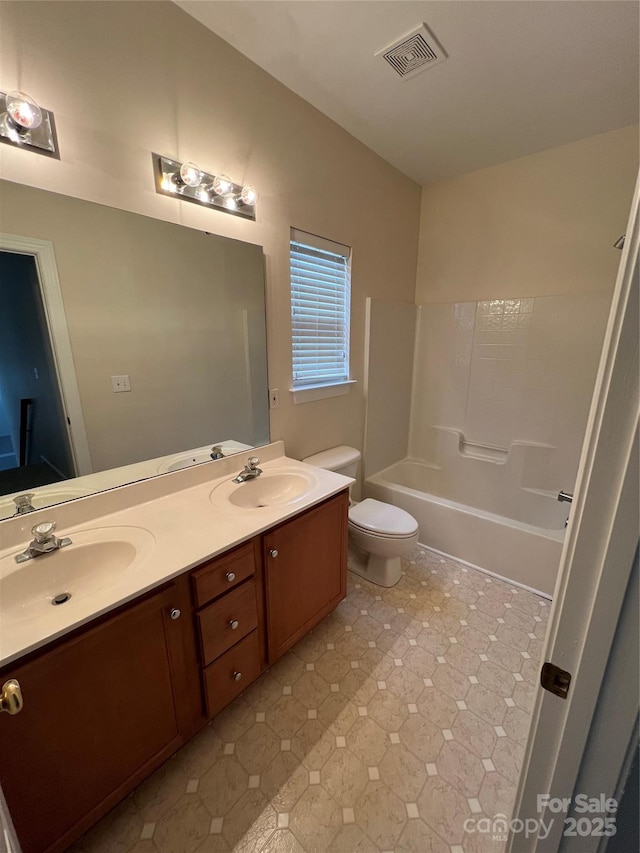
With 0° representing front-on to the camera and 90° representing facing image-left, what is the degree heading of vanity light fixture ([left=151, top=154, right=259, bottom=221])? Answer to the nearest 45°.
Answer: approximately 315°

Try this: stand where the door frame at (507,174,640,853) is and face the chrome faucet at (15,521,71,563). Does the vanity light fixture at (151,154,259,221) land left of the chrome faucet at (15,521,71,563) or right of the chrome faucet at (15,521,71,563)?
right

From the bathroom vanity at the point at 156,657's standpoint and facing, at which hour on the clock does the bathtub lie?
The bathtub is roughly at 10 o'clock from the bathroom vanity.

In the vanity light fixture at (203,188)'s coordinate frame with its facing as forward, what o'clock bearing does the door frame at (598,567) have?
The door frame is roughly at 1 o'clock from the vanity light fixture.

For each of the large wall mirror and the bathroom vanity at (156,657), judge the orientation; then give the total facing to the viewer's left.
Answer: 0

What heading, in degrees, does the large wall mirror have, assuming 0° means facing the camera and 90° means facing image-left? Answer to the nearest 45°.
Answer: approximately 315°

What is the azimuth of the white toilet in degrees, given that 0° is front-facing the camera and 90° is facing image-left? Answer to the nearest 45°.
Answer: approximately 315°

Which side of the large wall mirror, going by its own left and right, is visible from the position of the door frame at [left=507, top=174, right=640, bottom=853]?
front

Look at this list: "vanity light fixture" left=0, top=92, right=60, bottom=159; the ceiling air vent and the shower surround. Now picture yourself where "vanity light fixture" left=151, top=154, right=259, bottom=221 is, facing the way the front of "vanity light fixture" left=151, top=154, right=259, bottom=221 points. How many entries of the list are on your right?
1
